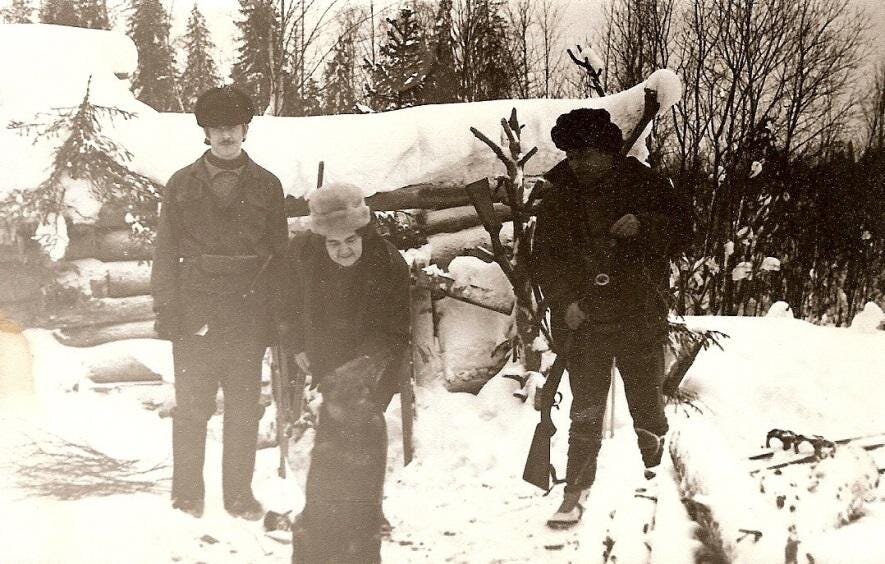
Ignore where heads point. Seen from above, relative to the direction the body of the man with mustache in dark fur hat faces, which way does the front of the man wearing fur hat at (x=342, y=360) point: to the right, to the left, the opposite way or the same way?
the same way

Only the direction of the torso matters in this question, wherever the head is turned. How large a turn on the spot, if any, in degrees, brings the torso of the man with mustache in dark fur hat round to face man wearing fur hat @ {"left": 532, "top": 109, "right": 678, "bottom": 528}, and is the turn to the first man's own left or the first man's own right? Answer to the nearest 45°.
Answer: approximately 90° to the first man's own left

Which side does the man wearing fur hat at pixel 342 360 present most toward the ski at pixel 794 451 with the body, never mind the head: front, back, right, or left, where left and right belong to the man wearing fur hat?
left

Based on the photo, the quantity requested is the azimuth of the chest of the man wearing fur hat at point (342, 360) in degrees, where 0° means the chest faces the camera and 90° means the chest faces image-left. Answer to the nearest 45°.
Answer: approximately 0°

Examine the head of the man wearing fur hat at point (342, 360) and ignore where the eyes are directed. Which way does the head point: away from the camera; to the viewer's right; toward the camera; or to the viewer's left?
toward the camera

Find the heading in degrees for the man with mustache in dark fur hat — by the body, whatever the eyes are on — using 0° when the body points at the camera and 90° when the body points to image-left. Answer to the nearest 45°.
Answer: approximately 0°

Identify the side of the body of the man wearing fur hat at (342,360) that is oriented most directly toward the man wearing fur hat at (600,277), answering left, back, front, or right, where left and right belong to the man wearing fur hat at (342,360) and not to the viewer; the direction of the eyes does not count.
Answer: left

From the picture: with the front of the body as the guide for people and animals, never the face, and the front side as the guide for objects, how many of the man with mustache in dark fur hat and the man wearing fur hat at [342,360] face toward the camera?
2

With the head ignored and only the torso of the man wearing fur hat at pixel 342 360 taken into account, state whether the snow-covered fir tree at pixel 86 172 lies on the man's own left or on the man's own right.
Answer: on the man's own right
